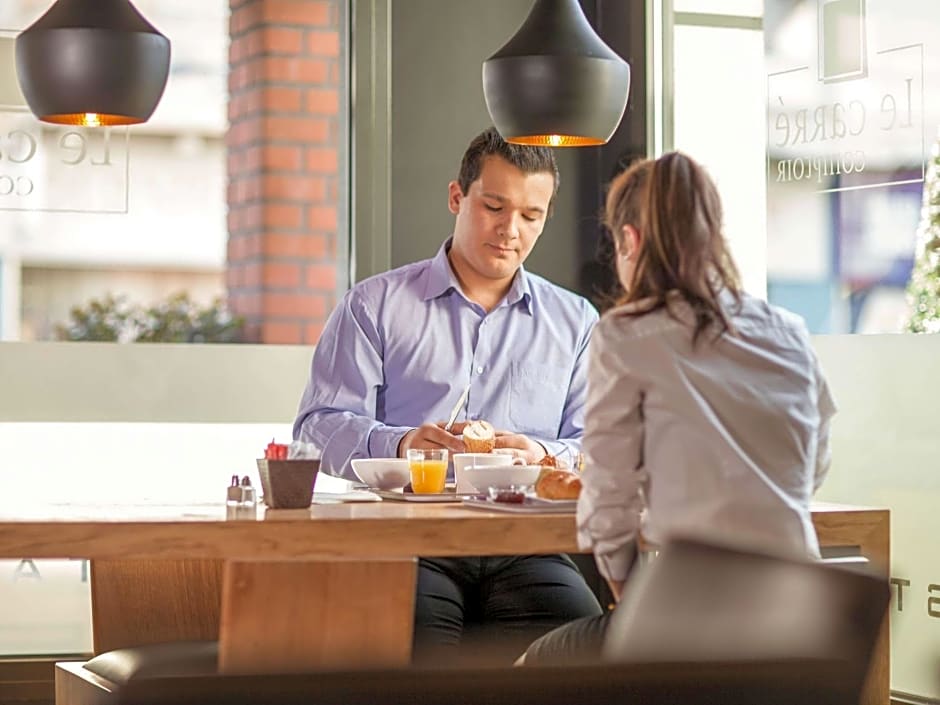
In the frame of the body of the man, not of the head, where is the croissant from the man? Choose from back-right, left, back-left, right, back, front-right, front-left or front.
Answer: front

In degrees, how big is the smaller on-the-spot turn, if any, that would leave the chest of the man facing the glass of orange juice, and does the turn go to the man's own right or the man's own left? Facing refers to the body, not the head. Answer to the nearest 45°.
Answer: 0° — they already face it

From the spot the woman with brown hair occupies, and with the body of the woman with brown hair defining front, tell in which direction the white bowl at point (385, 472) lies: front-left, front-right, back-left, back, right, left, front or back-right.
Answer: front

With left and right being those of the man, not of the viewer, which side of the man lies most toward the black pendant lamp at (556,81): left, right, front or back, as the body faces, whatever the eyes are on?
front

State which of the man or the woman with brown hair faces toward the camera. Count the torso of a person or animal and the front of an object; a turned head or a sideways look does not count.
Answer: the man

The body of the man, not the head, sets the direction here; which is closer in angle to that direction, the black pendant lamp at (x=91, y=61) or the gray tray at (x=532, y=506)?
the gray tray

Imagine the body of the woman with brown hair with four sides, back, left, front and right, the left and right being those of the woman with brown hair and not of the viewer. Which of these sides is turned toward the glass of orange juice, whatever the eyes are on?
front

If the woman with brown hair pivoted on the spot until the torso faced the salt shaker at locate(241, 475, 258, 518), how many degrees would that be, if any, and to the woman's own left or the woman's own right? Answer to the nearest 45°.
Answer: approximately 45° to the woman's own left

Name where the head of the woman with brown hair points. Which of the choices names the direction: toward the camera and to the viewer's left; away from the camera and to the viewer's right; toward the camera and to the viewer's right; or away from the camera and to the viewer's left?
away from the camera and to the viewer's left

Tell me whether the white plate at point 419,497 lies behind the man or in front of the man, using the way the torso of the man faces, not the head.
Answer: in front

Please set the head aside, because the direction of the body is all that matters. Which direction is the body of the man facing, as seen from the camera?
toward the camera

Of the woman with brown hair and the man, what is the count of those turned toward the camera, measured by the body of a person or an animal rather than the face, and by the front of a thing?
1
